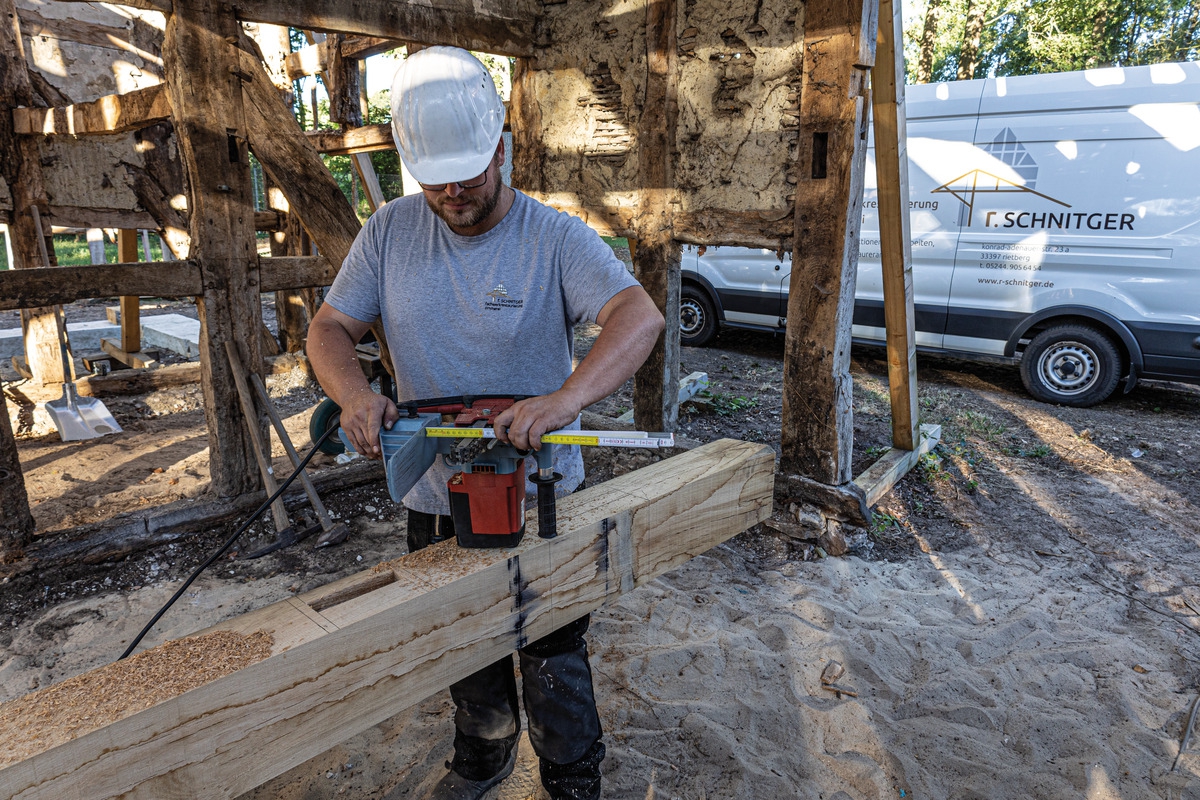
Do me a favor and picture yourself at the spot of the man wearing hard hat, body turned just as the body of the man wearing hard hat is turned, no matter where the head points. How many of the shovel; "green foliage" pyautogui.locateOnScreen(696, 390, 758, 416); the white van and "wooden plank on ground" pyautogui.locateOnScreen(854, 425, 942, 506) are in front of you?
0

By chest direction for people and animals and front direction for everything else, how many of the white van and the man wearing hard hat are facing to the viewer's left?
1

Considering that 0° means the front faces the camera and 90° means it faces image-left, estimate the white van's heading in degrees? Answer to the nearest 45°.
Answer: approximately 90°

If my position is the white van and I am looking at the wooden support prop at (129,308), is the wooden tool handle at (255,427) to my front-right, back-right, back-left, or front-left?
front-left

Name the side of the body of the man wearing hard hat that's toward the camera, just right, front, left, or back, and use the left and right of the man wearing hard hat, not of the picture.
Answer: front

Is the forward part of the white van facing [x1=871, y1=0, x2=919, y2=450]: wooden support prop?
no

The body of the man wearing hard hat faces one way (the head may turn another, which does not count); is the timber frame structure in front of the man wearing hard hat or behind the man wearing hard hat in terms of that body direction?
behind

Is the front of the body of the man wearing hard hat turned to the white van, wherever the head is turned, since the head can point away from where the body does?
no

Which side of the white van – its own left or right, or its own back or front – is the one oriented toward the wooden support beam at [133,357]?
front

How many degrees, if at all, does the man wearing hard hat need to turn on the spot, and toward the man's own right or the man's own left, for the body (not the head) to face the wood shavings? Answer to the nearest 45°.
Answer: approximately 45° to the man's own right

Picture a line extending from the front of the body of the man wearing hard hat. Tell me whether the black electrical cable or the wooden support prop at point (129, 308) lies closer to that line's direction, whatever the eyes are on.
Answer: the black electrical cable

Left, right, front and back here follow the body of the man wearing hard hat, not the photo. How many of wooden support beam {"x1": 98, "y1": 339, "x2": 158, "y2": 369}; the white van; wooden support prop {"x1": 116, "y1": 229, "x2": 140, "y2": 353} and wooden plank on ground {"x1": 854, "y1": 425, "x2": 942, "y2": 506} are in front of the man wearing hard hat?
0

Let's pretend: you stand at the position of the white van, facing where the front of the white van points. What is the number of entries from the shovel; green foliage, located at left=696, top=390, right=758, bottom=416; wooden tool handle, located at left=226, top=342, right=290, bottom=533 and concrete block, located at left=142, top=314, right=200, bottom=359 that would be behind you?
0

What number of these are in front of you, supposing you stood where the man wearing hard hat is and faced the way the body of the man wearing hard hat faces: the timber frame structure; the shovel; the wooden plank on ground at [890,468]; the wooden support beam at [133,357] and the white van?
0

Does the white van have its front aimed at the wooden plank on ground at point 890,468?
no

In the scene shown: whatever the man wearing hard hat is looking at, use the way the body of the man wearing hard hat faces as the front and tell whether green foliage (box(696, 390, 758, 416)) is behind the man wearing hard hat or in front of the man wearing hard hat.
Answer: behind

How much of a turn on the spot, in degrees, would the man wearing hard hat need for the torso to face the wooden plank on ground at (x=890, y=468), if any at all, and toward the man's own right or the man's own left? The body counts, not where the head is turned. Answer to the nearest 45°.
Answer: approximately 135° to the man's own left

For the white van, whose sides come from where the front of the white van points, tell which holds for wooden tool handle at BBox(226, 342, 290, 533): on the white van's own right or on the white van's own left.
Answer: on the white van's own left

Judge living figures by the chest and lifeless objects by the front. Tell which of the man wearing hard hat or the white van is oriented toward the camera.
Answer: the man wearing hard hat

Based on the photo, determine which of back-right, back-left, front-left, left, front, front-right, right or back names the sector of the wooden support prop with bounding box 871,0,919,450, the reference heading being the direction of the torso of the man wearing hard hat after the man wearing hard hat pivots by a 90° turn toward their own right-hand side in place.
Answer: back-right
